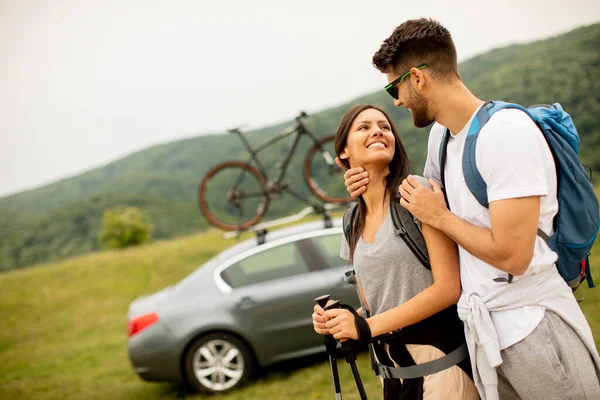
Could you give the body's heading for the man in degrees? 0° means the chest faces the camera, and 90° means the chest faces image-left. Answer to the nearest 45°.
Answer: approximately 90°

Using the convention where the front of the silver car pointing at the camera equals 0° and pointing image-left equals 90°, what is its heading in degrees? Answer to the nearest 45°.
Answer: approximately 270°

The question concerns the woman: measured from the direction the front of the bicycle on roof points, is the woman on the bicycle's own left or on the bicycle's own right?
on the bicycle's own right

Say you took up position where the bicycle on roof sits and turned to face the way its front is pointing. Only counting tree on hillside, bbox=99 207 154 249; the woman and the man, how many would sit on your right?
2

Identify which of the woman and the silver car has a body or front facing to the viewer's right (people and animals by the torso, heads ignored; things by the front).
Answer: the silver car

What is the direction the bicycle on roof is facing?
to the viewer's right

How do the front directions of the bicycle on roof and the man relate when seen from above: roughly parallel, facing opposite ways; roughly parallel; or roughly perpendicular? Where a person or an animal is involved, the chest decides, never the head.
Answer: roughly parallel, facing opposite ways

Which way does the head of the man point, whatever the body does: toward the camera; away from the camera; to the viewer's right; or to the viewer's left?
to the viewer's left

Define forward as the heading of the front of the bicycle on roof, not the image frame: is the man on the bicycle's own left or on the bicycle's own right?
on the bicycle's own right

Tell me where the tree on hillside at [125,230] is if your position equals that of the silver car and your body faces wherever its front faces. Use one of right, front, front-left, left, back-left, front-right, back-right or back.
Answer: left

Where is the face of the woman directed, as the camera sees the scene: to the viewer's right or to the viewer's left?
to the viewer's right
